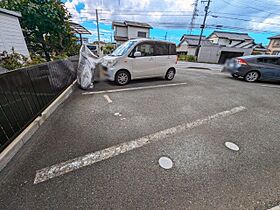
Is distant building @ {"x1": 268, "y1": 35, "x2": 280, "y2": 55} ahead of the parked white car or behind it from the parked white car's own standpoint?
behind

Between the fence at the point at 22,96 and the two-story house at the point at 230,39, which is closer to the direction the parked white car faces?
the fence

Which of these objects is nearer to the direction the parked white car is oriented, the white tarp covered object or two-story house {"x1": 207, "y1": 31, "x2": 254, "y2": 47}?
the white tarp covered object

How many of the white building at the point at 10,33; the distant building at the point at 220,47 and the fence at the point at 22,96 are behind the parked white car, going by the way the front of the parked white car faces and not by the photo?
1

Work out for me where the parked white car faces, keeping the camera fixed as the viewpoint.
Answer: facing the viewer and to the left of the viewer

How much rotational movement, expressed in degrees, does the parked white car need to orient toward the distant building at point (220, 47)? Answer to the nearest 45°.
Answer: approximately 180°

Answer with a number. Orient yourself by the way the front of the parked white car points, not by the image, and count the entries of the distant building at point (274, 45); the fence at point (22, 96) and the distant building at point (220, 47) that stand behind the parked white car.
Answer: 2

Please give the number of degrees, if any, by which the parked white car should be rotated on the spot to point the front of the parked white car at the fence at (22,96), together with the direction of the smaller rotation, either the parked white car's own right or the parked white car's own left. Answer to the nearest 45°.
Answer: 0° — it already faces it

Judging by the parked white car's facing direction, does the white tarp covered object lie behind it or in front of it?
in front

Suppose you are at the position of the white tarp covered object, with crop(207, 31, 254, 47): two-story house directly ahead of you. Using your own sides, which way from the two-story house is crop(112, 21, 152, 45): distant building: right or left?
left

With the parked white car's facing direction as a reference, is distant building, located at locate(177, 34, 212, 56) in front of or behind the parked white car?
behind

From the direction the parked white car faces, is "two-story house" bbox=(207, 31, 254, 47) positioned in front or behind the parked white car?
behind

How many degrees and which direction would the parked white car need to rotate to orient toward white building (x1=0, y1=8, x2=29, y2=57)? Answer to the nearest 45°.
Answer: approximately 45° to its right

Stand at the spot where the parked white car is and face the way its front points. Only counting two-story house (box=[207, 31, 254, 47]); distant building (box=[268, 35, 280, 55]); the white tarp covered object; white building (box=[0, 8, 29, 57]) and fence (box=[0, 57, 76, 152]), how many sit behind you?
2
